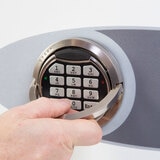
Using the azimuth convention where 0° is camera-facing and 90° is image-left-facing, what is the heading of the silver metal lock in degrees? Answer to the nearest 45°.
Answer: approximately 0°
